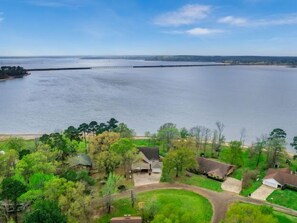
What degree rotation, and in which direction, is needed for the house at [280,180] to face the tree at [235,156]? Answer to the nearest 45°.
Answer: approximately 90° to its right

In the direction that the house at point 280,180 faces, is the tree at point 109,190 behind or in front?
in front

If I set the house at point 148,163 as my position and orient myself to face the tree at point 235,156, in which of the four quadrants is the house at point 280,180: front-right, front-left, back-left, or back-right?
front-right

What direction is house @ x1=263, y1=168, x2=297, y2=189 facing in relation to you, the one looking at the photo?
facing the viewer and to the left of the viewer

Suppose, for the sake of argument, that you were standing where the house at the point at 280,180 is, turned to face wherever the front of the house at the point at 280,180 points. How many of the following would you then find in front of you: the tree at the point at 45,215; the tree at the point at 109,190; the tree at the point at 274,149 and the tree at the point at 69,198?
3

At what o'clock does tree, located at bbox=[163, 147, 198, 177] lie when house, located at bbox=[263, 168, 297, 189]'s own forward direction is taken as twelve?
The tree is roughly at 1 o'clock from the house.

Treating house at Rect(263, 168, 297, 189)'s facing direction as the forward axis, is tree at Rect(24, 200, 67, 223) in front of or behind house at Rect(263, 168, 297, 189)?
in front

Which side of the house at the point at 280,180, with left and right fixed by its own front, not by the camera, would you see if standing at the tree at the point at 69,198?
front

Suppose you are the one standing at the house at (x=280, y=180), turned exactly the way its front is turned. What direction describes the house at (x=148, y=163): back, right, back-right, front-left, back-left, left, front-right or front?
front-right

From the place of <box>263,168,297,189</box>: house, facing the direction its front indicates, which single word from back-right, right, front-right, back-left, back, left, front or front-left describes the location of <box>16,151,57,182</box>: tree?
front
